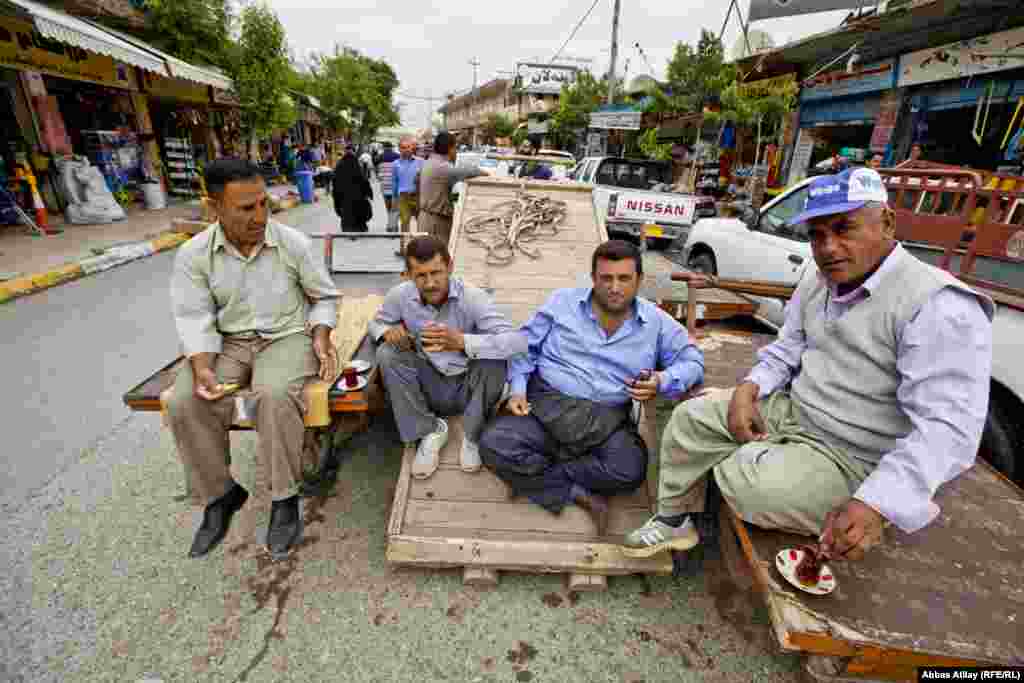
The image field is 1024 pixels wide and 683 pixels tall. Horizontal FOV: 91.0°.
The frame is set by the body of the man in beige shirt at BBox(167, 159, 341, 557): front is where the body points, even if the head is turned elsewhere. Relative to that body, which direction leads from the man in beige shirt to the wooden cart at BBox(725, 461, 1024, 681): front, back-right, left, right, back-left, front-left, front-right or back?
front-left

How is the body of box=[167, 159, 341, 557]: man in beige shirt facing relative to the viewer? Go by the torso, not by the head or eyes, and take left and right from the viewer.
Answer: facing the viewer

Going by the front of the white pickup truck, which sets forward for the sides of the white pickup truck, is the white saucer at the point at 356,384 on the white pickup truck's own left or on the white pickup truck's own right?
on the white pickup truck's own left

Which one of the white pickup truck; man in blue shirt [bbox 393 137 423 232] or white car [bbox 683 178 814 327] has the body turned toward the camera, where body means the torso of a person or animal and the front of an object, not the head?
the man in blue shirt

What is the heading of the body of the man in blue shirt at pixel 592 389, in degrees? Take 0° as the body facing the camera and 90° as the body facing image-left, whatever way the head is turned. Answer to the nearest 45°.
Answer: approximately 0°

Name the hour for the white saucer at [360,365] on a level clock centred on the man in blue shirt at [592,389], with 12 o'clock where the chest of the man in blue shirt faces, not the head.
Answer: The white saucer is roughly at 3 o'clock from the man in blue shirt.

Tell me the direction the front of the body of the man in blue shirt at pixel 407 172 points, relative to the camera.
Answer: toward the camera

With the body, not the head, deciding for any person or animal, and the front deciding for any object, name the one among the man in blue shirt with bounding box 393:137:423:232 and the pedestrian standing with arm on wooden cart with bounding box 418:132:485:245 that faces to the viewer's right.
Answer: the pedestrian standing with arm on wooden cart

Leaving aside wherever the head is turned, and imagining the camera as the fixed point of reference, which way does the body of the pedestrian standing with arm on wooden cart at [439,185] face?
to the viewer's right

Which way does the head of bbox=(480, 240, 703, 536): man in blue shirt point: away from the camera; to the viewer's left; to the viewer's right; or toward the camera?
toward the camera

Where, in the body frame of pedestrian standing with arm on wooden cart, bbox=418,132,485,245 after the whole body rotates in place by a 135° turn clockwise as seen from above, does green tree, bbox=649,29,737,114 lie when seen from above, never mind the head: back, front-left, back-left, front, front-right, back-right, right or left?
back

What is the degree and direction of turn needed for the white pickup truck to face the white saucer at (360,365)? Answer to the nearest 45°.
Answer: approximately 135° to its left

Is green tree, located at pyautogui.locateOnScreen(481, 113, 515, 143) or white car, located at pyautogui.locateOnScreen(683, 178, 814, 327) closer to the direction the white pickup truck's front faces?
the green tree

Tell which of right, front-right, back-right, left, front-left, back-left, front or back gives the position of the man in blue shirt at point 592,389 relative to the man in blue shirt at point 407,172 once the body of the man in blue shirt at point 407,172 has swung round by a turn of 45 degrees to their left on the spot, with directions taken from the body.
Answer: front-right

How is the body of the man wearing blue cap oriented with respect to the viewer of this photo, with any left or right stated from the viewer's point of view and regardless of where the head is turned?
facing the viewer and to the left of the viewer

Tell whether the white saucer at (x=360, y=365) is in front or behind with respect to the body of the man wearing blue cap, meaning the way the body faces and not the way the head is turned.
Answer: in front
